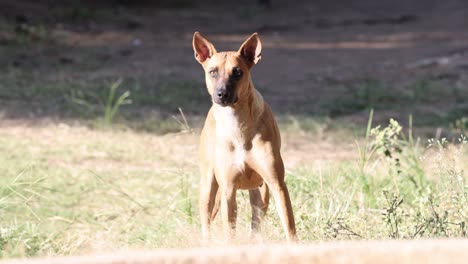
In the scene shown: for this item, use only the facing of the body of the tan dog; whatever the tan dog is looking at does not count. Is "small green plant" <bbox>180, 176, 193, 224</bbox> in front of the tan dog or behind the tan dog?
behind

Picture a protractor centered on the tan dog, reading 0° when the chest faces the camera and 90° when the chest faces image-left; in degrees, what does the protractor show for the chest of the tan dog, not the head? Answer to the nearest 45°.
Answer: approximately 0°
